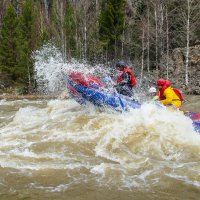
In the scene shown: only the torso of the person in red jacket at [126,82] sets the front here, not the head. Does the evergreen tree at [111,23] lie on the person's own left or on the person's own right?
on the person's own right

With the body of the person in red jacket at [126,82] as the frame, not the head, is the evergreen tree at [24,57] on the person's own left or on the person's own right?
on the person's own right

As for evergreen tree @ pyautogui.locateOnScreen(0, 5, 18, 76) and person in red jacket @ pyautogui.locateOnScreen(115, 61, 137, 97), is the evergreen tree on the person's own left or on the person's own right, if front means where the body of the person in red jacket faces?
on the person's own right

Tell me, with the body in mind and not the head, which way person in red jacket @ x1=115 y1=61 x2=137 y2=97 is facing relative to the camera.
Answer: to the viewer's left

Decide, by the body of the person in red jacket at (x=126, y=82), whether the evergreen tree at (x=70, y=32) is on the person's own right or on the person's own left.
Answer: on the person's own right
